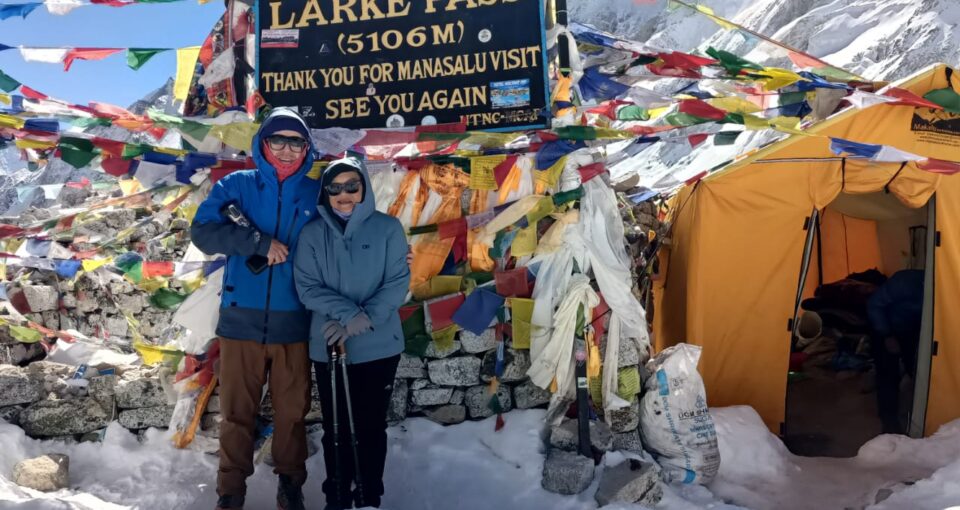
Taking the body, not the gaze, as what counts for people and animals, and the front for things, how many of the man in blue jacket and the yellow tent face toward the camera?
2

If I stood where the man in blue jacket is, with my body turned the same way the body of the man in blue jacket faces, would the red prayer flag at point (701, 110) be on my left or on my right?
on my left

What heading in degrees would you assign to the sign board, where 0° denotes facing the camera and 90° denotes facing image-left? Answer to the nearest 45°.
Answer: approximately 0°

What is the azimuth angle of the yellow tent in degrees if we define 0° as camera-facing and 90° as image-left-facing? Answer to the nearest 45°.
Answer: approximately 0°

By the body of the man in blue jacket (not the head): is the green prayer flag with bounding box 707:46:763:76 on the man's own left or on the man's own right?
on the man's own left

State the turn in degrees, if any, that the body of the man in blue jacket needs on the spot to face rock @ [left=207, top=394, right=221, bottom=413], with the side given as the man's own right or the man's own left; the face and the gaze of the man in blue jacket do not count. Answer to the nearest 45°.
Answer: approximately 180°
